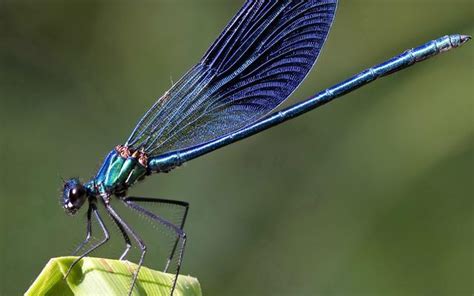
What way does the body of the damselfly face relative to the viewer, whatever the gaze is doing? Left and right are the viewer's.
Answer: facing to the left of the viewer
